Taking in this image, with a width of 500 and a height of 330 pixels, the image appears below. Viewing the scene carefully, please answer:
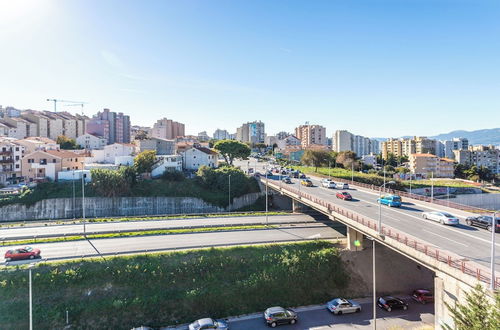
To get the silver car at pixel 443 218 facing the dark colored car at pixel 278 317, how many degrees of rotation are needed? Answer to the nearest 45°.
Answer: approximately 90° to its left

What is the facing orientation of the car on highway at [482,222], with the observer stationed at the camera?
facing away from the viewer and to the left of the viewer

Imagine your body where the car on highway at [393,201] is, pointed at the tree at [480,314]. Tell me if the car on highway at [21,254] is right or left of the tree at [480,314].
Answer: right

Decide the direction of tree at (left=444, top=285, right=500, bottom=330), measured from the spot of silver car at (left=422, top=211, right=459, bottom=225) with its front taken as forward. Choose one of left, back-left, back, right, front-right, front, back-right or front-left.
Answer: back-left

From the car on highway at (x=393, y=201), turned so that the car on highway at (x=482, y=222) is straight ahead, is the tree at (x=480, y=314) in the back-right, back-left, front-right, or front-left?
front-right

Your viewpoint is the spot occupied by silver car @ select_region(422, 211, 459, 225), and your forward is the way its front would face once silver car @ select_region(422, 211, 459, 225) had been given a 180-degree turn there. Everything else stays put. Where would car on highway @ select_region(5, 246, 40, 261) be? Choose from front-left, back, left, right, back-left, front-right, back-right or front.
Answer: right

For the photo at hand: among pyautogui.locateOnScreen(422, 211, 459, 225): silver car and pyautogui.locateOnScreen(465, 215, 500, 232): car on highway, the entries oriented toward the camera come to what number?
0

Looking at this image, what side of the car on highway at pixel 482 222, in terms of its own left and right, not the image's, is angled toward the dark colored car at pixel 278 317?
left

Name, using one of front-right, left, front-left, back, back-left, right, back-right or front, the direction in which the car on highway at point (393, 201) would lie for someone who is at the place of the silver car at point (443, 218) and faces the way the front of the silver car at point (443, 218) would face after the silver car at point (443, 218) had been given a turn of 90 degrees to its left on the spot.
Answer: right

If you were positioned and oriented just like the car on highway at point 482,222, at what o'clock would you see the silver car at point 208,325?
The silver car is roughly at 9 o'clock from the car on highway.

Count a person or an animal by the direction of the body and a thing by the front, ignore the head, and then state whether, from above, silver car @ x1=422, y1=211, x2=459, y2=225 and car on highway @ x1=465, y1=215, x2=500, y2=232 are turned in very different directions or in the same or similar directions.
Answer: same or similar directions

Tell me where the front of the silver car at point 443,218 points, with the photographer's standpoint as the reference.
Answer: facing away from the viewer and to the left of the viewer
